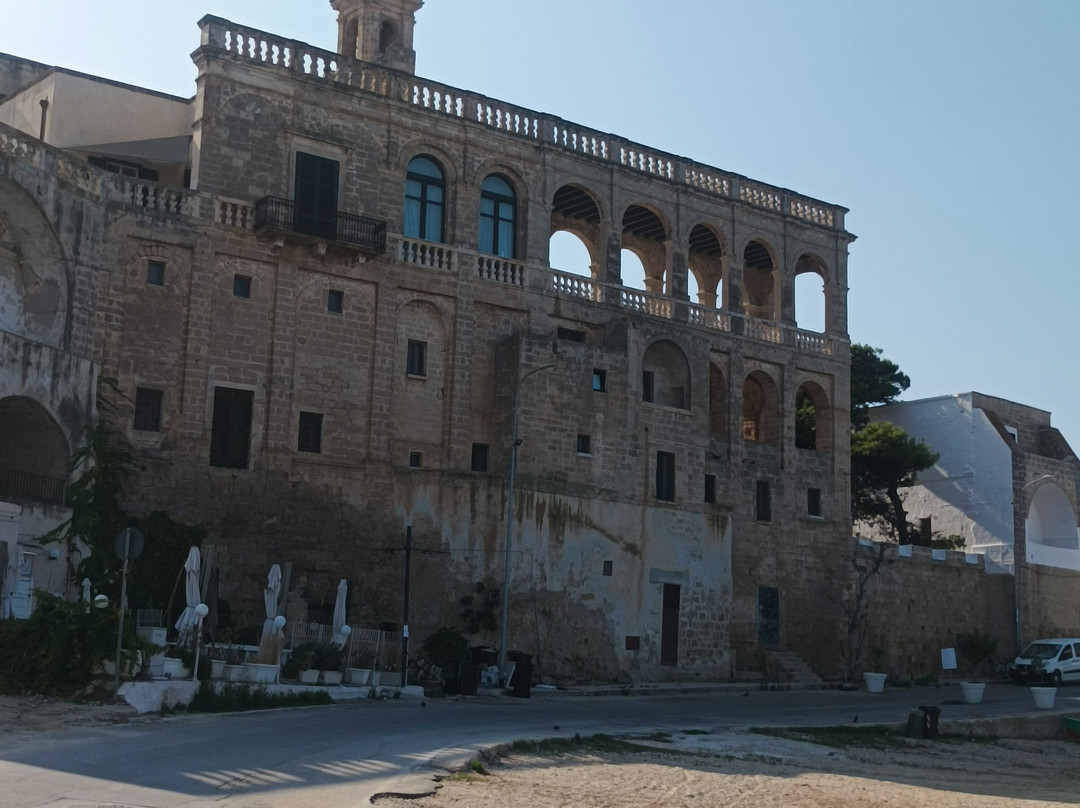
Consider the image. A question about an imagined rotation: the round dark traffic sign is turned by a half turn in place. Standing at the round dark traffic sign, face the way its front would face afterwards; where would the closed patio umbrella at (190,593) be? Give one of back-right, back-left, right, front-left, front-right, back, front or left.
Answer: back

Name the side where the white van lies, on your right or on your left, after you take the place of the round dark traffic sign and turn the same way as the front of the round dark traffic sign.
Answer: on your right

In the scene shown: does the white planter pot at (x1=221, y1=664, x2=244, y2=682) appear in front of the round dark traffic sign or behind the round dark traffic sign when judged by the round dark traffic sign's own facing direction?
in front

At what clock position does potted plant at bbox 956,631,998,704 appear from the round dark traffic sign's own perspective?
The potted plant is roughly at 2 o'clock from the round dark traffic sign.

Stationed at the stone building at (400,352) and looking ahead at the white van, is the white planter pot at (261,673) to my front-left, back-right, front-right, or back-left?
back-right

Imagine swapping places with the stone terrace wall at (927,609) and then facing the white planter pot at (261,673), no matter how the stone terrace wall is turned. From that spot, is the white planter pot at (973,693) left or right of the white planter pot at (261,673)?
left

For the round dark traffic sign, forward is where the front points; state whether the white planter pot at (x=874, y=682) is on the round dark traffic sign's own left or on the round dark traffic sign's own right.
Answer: on the round dark traffic sign's own right

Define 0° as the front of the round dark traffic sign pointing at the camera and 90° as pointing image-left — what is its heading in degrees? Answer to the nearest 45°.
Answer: approximately 180°

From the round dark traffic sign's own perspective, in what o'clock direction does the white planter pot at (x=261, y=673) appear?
The white planter pot is roughly at 1 o'clock from the round dark traffic sign.

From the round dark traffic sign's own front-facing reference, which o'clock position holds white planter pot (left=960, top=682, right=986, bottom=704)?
The white planter pot is roughly at 2 o'clock from the round dark traffic sign.

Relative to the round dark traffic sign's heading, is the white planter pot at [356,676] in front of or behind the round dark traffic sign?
in front
